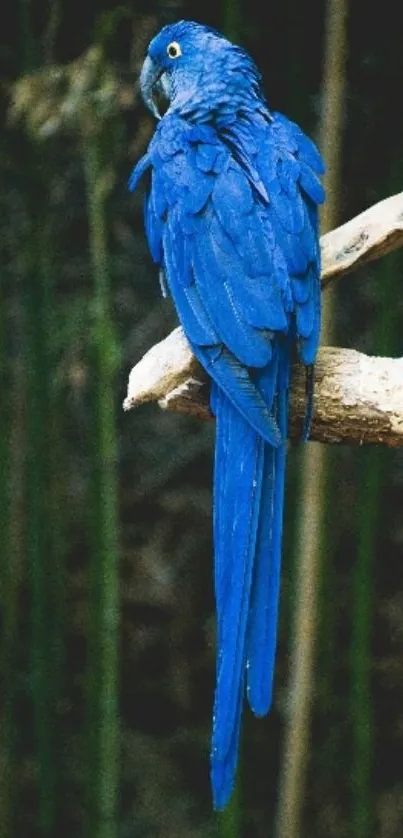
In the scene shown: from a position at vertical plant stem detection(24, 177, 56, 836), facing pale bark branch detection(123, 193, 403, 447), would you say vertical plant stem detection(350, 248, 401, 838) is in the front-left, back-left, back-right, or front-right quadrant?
front-left

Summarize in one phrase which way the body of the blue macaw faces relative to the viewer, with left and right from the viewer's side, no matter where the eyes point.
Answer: facing away from the viewer and to the left of the viewer
